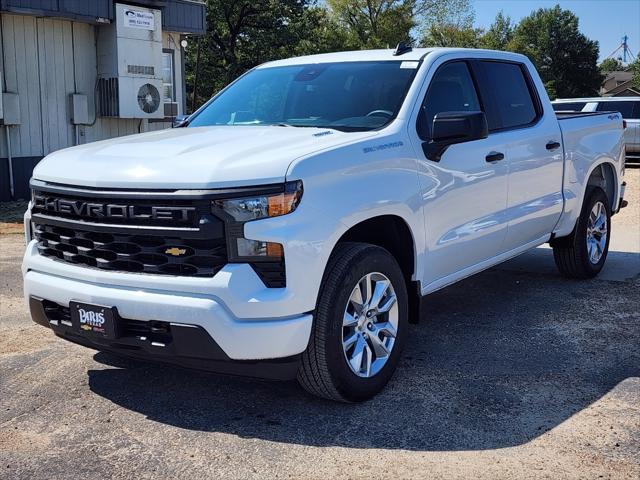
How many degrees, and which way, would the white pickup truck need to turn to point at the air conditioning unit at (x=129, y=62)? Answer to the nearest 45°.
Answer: approximately 135° to its right

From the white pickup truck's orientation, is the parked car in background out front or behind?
behind

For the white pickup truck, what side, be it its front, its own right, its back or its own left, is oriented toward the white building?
right

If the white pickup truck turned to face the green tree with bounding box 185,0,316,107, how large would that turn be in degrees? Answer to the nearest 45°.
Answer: approximately 135° to its right

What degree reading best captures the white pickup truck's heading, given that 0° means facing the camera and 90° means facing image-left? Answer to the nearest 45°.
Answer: approximately 45°
